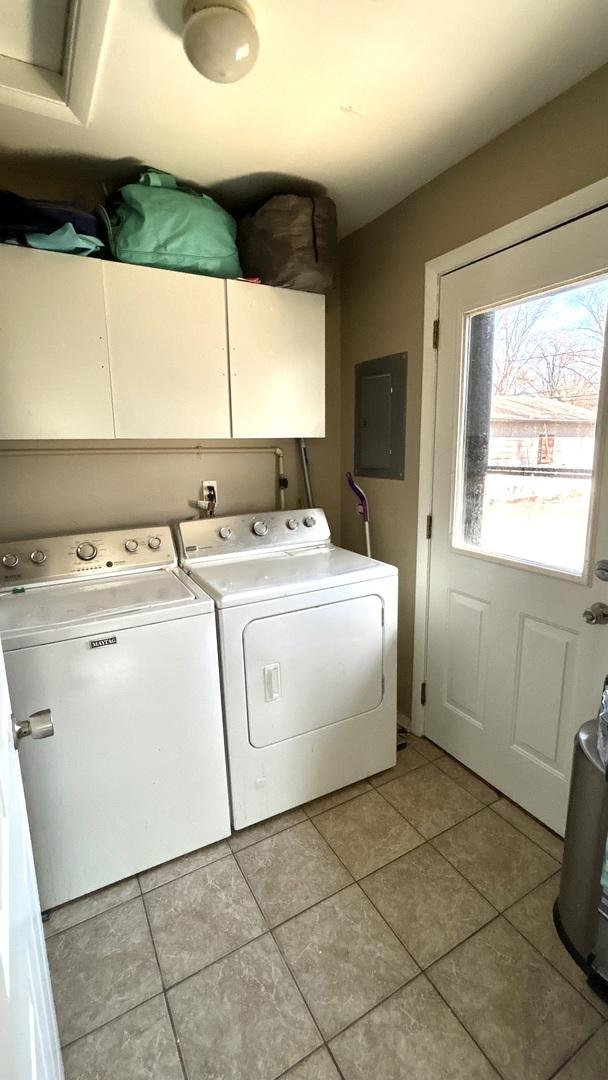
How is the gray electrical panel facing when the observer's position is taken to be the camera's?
facing the viewer and to the left of the viewer

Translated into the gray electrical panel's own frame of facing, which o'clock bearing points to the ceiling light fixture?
The ceiling light fixture is roughly at 11 o'clock from the gray electrical panel.

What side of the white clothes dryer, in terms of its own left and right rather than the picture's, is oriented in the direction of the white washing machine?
right

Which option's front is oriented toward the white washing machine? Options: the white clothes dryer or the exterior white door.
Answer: the exterior white door

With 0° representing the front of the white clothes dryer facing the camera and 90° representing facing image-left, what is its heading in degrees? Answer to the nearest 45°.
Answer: approximately 315°

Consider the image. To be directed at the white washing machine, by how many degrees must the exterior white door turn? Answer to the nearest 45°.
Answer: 0° — it already faces it

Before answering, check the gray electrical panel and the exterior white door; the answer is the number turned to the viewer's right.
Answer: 0

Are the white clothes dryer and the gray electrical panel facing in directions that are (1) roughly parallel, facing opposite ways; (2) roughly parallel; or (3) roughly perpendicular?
roughly perpendicular
